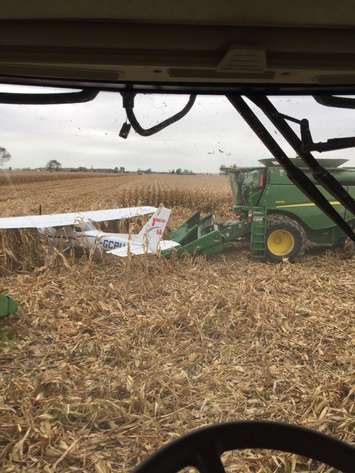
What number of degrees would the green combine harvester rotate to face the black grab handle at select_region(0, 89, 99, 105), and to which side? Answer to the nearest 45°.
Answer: approximately 90° to its left

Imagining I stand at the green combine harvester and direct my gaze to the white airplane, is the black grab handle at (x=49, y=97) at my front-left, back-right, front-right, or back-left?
front-left

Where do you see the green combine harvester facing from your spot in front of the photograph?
facing to the left of the viewer

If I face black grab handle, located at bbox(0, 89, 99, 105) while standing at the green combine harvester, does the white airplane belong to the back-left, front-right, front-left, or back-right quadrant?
front-right

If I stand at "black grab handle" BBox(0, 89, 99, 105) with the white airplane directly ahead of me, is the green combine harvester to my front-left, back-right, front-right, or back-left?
front-right

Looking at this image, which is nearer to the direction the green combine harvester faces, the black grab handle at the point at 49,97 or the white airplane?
the white airplane

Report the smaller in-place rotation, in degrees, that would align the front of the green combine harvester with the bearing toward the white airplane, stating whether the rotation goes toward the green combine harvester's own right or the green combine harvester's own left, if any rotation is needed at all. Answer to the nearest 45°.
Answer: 0° — it already faces it
